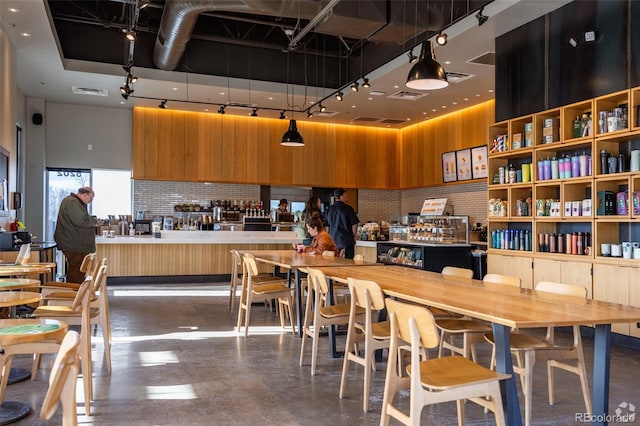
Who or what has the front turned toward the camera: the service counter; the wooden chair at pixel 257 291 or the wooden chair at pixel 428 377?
the service counter

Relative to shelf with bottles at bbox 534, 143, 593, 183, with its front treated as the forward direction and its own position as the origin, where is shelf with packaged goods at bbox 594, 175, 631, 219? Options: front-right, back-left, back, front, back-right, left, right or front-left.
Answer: left

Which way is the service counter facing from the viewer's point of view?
toward the camera

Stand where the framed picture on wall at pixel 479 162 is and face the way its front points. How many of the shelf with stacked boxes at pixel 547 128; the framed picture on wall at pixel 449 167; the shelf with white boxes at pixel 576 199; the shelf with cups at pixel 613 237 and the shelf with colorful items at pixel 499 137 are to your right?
1

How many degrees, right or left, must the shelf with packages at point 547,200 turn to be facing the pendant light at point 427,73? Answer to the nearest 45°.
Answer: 0° — it already faces it

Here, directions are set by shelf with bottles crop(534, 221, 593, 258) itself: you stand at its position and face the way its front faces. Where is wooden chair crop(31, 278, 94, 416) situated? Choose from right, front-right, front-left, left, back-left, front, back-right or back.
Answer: front

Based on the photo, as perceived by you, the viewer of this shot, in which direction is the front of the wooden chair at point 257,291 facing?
facing to the right of the viewer

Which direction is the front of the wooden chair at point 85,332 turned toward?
to the viewer's left

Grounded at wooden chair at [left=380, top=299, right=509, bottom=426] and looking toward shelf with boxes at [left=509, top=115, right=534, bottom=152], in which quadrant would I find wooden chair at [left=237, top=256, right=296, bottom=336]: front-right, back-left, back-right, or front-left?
front-left

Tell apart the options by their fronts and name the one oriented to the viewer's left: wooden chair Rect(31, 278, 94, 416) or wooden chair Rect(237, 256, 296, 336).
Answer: wooden chair Rect(31, 278, 94, 416)

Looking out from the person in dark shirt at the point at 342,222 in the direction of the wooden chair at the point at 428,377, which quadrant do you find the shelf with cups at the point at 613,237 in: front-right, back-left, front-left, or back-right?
front-left

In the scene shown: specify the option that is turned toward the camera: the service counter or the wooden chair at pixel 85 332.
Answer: the service counter

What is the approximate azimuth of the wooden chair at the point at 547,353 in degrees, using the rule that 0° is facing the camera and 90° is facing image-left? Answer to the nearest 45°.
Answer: approximately 45°
